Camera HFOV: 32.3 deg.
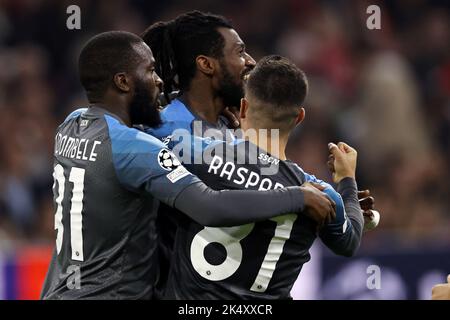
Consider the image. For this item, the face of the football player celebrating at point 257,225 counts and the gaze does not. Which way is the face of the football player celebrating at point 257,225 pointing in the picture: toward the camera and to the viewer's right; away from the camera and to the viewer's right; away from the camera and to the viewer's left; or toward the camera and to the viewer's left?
away from the camera and to the viewer's left

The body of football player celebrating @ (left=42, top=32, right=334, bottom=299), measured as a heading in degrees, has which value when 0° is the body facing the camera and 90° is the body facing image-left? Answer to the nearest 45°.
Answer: approximately 225°

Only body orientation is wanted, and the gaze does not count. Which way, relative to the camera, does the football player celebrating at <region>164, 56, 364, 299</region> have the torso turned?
away from the camera
